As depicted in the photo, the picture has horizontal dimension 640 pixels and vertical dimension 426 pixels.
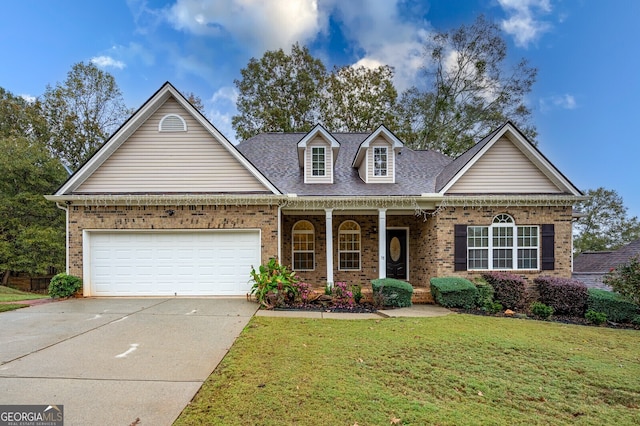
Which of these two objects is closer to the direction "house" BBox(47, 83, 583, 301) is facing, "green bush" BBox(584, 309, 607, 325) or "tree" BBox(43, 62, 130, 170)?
the green bush

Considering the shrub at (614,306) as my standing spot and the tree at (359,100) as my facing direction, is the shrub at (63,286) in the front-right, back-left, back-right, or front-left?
front-left

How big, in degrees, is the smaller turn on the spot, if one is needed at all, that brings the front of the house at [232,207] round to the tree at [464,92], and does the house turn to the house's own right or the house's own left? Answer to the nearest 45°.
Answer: approximately 135° to the house's own left

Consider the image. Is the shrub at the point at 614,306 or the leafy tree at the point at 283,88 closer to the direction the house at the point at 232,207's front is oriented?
the shrub

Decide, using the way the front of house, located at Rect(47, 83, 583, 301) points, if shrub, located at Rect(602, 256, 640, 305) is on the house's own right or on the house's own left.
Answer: on the house's own left

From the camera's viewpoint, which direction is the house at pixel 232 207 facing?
toward the camera

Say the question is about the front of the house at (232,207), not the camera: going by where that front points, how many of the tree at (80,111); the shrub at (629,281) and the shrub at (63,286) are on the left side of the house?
1

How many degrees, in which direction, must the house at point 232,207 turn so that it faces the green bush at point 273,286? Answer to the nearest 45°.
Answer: approximately 45° to its left

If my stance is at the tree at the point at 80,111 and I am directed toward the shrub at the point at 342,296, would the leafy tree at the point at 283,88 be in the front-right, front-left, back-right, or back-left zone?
front-left

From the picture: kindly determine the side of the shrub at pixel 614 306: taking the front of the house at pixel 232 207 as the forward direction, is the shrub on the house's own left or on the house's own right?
on the house's own left

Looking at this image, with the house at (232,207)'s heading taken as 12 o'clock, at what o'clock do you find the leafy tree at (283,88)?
The leafy tree is roughly at 6 o'clock from the house.
